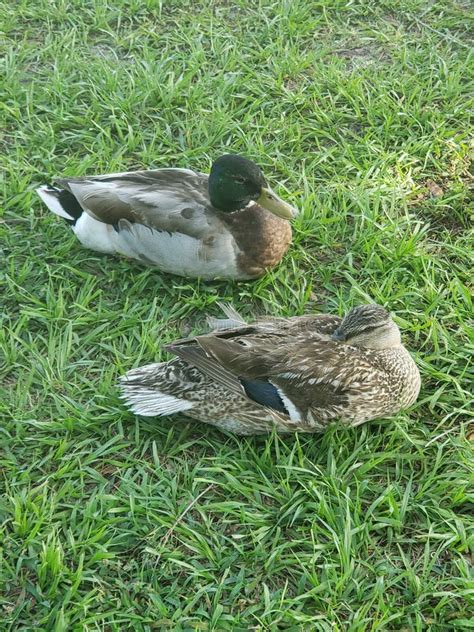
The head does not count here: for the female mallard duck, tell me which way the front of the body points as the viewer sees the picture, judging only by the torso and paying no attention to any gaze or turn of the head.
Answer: to the viewer's right

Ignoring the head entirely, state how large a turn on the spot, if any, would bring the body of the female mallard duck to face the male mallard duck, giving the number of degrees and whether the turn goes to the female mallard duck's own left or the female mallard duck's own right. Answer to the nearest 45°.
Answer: approximately 135° to the female mallard duck's own left
